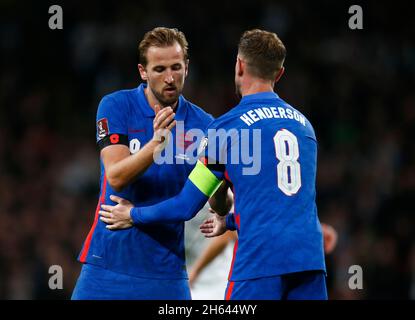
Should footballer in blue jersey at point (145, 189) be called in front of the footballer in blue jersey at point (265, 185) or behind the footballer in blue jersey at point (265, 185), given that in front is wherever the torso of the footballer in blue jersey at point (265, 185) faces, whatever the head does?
in front

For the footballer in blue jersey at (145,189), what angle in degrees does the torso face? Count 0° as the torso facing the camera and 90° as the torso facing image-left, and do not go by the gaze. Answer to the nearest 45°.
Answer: approximately 315°
